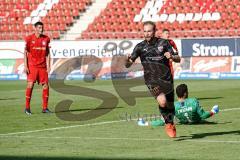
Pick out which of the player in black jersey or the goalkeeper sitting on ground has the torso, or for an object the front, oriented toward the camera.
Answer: the player in black jersey

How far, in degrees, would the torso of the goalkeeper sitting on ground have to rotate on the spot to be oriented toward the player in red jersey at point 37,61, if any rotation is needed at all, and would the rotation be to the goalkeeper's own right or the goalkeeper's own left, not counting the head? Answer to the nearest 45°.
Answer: approximately 45° to the goalkeeper's own left

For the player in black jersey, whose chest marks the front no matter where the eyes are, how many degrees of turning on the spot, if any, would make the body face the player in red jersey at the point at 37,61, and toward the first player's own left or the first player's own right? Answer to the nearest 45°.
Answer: approximately 135° to the first player's own right

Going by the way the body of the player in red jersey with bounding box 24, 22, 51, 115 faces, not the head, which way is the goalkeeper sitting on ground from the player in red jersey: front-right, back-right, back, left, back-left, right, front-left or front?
front-left

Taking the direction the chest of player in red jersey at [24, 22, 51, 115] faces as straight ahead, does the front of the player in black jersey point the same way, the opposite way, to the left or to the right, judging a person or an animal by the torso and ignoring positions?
the same way

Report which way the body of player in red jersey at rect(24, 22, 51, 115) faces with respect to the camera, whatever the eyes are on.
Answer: toward the camera

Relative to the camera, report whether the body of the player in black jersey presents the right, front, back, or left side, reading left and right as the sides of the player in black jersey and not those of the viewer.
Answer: front

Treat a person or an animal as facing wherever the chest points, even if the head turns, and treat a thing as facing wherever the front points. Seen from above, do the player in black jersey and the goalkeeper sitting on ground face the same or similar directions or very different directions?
very different directions

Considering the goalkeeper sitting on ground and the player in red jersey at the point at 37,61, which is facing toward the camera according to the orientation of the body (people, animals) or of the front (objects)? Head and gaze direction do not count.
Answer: the player in red jersey
